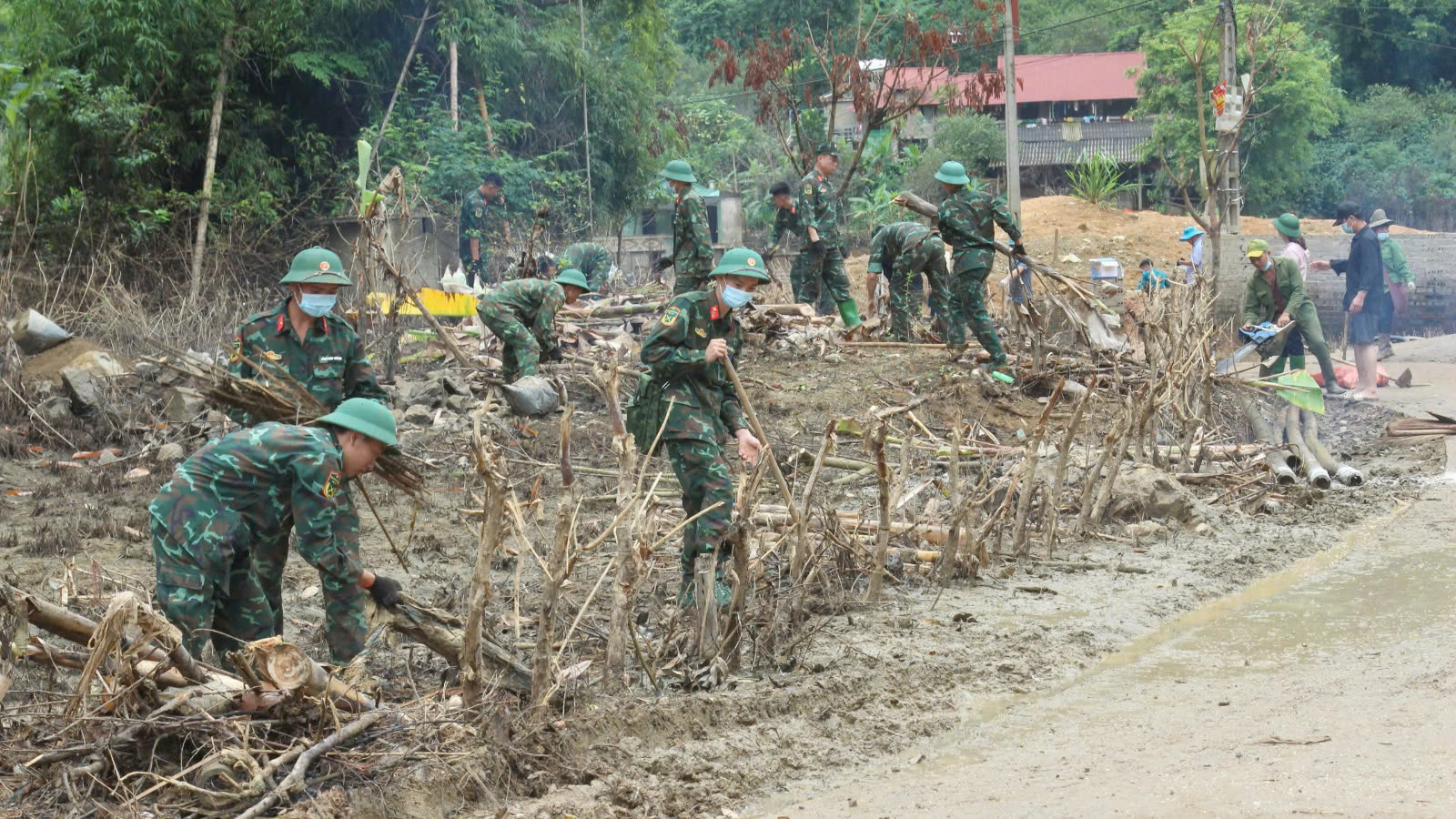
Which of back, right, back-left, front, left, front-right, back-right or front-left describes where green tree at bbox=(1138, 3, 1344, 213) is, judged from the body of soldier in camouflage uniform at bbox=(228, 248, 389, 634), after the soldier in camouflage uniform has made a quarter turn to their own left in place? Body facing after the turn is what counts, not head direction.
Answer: front-left

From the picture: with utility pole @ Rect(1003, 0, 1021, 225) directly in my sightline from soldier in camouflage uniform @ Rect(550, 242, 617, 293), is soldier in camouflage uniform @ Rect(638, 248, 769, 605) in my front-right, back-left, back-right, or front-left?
back-right

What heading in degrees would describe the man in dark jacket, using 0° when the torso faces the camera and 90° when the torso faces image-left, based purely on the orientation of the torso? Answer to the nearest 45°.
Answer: approximately 90°

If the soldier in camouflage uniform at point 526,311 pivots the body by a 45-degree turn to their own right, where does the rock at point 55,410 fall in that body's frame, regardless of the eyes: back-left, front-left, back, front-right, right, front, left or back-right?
back-right

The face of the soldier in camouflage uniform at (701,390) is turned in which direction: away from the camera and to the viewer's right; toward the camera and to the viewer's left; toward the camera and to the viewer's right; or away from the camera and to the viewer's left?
toward the camera and to the viewer's right

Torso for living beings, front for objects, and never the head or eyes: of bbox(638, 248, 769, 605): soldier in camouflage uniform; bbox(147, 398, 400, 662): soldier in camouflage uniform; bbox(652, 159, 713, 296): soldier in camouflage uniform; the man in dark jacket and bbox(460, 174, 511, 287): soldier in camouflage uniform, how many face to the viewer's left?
2

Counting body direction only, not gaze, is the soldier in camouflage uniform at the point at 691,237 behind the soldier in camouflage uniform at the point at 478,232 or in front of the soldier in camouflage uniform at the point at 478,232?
in front

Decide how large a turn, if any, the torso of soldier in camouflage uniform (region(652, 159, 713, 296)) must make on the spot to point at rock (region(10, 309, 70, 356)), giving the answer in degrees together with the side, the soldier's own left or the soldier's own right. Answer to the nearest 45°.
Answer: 0° — they already face it

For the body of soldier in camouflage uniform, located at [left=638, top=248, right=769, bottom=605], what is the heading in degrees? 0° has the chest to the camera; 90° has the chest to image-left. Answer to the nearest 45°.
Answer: approximately 315°

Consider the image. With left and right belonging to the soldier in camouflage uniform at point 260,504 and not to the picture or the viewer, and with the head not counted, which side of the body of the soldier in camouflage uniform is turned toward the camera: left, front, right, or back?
right

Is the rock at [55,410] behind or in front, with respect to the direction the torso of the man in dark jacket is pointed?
in front

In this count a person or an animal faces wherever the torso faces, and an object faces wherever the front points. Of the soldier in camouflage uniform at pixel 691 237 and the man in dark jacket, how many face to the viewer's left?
2
